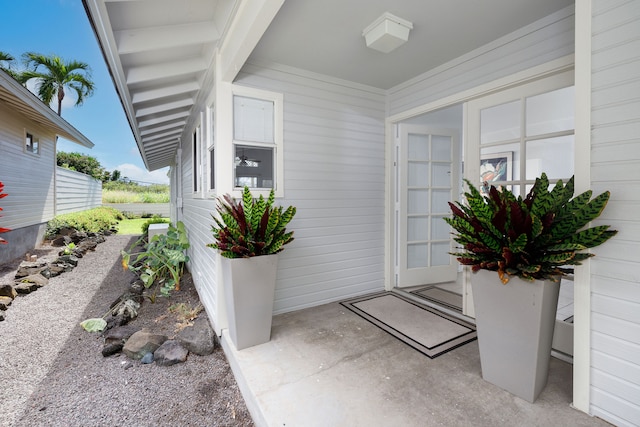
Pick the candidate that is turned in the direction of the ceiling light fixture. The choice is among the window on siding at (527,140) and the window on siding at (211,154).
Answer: the window on siding at (527,140)

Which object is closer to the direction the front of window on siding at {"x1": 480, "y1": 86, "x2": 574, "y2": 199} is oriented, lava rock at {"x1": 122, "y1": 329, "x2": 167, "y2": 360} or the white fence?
the lava rock

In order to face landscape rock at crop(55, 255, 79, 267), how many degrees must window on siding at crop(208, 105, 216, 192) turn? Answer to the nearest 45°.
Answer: approximately 45° to its right

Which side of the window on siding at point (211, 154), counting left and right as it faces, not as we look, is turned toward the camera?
left

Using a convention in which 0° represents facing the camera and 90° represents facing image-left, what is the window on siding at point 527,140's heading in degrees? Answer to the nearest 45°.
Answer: approximately 45°

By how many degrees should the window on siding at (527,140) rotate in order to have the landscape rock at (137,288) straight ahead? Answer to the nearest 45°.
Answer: approximately 45° to its right
